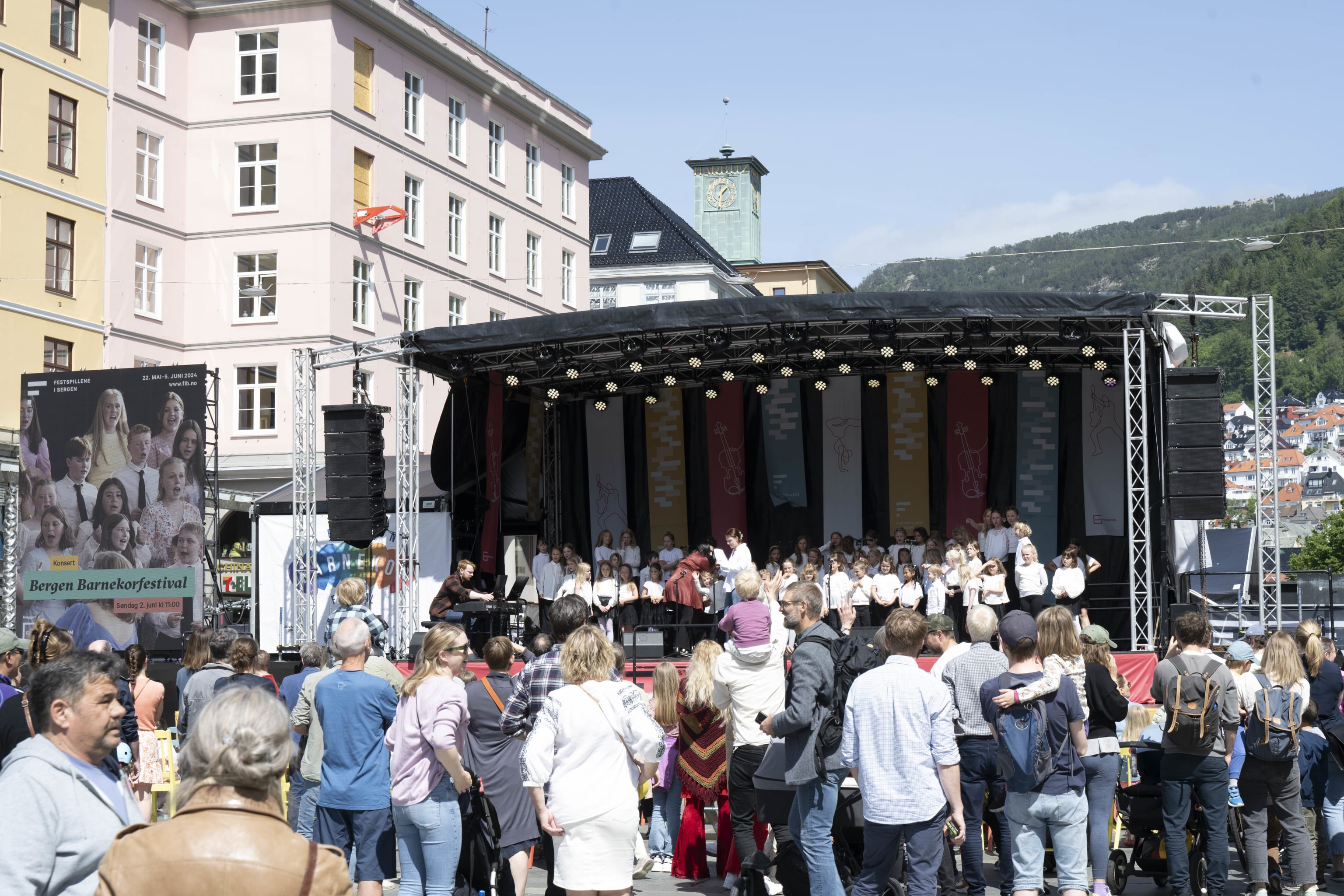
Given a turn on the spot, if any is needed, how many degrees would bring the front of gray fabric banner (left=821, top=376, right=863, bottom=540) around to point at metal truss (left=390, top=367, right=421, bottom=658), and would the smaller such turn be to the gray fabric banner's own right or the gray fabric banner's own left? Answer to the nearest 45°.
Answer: approximately 45° to the gray fabric banner's own right

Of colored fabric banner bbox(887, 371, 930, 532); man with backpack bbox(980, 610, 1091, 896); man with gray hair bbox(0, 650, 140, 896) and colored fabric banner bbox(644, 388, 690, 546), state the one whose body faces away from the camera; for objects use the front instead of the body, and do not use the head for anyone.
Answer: the man with backpack

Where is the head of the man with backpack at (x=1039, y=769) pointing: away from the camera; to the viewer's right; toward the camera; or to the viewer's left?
away from the camera

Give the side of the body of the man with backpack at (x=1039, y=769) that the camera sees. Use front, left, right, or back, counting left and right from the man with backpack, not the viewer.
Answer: back

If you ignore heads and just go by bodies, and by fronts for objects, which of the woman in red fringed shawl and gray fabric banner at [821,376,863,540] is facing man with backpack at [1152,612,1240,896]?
the gray fabric banner

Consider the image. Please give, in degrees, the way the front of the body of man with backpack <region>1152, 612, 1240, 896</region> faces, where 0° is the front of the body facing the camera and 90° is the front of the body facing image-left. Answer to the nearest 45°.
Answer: approximately 180°

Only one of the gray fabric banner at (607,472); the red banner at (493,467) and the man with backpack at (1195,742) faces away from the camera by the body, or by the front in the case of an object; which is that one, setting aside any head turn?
the man with backpack

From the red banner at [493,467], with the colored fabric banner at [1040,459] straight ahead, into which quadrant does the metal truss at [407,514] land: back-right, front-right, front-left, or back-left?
back-right

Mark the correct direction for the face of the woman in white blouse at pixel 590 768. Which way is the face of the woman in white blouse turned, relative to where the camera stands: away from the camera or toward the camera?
away from the camera
